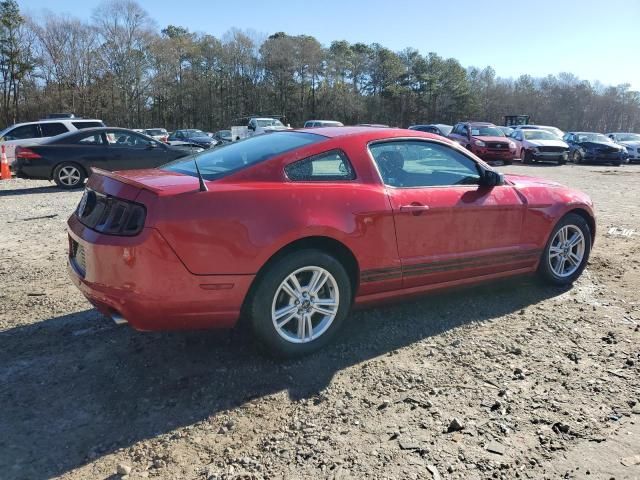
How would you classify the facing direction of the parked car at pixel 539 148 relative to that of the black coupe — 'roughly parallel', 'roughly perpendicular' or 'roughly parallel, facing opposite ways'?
roughly perpendicular

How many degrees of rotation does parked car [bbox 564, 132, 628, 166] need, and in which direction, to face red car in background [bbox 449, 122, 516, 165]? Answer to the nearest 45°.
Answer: approximately 90° to its right

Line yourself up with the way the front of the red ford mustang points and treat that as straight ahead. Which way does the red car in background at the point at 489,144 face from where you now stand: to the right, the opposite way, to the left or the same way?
to the right

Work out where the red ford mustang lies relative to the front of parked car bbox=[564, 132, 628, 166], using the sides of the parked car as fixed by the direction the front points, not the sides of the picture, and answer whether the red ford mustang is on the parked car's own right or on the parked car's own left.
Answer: on the parked car's own right

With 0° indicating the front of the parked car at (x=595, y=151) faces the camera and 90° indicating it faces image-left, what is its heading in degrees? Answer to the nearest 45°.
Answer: approximately 315°

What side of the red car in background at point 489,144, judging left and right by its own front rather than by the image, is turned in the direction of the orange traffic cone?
right

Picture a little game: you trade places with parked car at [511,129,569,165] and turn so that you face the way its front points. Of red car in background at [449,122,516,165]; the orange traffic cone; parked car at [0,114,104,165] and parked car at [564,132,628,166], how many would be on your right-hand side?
3

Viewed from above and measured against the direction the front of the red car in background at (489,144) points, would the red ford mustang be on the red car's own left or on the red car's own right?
on the red car's own right

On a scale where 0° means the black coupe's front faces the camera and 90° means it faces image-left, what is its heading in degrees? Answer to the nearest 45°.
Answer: approximately 270°

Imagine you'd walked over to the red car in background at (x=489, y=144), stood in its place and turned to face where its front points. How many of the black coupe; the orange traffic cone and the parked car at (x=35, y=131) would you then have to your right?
3
